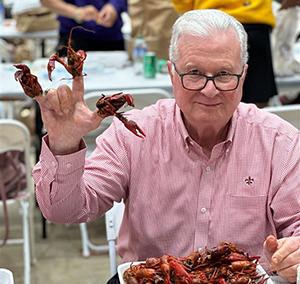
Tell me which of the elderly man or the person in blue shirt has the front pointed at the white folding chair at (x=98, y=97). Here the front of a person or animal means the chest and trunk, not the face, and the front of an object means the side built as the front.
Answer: the person in blue shirt

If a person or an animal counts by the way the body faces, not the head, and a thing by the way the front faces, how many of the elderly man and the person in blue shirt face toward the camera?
2

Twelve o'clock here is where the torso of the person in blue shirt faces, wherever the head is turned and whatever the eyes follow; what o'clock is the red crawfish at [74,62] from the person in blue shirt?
The red crawfish is roughly at 12 o'clock from the person in blue shirt.

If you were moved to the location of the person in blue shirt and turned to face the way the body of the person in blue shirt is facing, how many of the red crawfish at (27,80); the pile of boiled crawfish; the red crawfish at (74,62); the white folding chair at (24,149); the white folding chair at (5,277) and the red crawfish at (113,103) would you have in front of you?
6

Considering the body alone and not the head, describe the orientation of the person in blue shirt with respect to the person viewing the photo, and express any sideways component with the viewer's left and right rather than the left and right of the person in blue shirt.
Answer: facing the viewer

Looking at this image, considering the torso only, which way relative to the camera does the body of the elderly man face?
toward the camera

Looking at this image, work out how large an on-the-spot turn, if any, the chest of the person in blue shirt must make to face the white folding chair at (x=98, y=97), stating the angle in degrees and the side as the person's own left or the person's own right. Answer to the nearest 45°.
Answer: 0° — they already face it

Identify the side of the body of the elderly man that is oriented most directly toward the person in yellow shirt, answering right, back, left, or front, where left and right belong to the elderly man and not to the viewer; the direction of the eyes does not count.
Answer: back

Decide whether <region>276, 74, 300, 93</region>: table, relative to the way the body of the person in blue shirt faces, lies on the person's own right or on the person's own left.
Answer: on the person's own left
